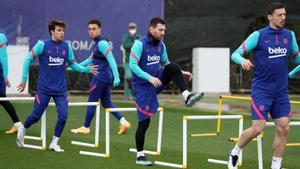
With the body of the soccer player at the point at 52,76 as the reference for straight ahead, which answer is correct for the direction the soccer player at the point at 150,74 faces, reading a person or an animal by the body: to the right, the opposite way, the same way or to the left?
the same way

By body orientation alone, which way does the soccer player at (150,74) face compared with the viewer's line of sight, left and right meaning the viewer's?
facing the viewer and to the right of the viewer

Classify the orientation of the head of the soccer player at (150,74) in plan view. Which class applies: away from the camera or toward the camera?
toward the camera

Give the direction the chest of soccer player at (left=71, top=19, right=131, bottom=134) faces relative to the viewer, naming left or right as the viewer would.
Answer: facing to the left of the viewer

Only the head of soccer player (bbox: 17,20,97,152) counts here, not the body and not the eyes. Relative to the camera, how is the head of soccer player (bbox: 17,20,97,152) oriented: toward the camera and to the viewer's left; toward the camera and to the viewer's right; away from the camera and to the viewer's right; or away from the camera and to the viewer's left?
toward the camera and to the viewer's right

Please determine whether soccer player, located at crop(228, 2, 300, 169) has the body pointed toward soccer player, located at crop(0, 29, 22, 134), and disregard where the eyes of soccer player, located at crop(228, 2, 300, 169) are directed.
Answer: no

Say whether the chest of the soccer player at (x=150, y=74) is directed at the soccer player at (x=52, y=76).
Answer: no

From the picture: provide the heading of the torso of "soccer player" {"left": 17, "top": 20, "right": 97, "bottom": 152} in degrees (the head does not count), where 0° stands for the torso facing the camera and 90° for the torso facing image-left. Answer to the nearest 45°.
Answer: approximately 315°
